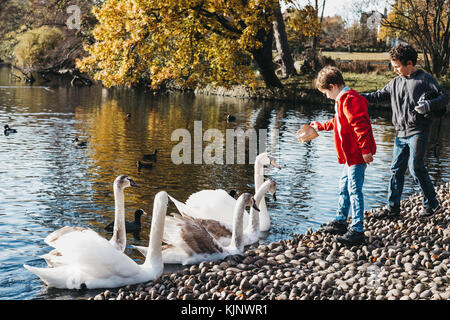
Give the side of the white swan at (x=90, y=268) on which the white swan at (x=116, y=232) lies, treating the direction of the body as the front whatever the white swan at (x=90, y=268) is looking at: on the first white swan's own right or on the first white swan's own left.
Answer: on the first white swan's own left

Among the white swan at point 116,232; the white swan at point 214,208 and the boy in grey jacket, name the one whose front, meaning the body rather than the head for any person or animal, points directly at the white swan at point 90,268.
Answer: the boy in grey jacket

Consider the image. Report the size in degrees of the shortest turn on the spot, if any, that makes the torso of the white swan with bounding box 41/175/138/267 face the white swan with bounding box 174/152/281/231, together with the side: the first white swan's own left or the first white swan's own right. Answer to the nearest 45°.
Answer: approximately 45° to the first white swan's own left

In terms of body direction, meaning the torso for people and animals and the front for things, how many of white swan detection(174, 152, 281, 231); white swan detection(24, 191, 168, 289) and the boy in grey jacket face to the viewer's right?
2

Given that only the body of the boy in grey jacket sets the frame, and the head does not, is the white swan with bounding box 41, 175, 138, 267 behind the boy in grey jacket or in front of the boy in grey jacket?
in front

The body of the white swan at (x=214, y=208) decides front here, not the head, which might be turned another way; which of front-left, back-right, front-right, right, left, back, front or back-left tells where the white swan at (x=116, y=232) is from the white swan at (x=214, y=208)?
back-right

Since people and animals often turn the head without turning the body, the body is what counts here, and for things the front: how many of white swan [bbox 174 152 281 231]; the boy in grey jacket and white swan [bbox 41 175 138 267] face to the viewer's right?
2

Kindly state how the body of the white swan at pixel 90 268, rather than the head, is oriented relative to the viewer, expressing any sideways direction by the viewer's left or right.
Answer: facing to the right of the viewer

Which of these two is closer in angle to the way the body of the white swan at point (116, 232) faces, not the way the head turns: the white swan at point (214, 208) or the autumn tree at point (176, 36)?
the white swan

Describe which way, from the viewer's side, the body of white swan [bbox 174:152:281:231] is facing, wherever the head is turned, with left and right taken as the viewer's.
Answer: facing to the right of the viewer

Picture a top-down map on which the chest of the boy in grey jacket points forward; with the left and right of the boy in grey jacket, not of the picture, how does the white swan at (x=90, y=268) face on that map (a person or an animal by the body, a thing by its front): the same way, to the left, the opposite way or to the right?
the opposite way

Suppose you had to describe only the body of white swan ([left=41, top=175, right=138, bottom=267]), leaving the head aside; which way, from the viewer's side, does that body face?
to the viewer's right

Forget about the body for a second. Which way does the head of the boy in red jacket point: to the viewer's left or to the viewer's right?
to the viewer's left

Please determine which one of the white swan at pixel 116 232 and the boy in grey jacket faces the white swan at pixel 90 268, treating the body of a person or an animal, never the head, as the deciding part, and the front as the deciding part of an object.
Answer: the boy in grey jacket
